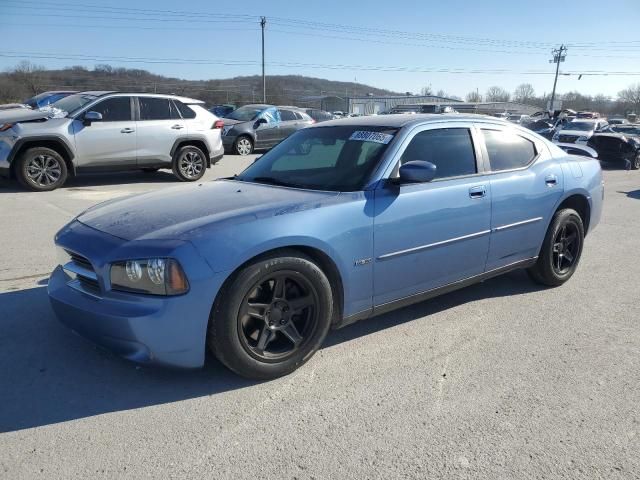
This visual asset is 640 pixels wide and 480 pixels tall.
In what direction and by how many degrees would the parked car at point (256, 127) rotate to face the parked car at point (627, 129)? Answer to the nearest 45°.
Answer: approximately 135° to its left

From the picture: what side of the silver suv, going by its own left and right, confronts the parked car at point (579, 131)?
back

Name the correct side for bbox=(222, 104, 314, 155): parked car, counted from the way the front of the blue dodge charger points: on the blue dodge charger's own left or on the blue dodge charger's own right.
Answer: on the blue dodge charger's own right

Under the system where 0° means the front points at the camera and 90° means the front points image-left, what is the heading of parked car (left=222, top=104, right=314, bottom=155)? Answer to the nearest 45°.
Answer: approximately 45°

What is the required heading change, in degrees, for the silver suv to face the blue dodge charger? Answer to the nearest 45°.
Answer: approximately 90° to its left

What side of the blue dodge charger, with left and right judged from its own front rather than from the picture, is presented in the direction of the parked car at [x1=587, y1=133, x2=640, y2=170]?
back

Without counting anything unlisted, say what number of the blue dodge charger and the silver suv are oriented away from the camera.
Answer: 0

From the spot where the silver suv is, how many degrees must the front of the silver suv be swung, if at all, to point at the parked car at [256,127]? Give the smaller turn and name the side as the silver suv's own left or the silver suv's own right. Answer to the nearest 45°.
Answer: approximately 135° to the silver suv's own right

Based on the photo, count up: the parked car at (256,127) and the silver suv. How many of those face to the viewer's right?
0

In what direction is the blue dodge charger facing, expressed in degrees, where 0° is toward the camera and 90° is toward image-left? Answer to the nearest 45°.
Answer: approximately 45°

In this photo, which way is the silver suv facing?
to the viewer's left
